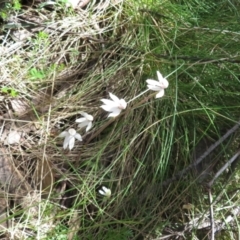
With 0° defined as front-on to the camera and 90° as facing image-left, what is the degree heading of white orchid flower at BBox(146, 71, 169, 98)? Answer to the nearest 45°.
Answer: approximately 45°

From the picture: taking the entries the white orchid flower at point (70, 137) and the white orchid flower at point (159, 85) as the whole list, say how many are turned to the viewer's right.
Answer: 0

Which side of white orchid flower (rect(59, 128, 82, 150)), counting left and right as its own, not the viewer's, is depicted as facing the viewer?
front
